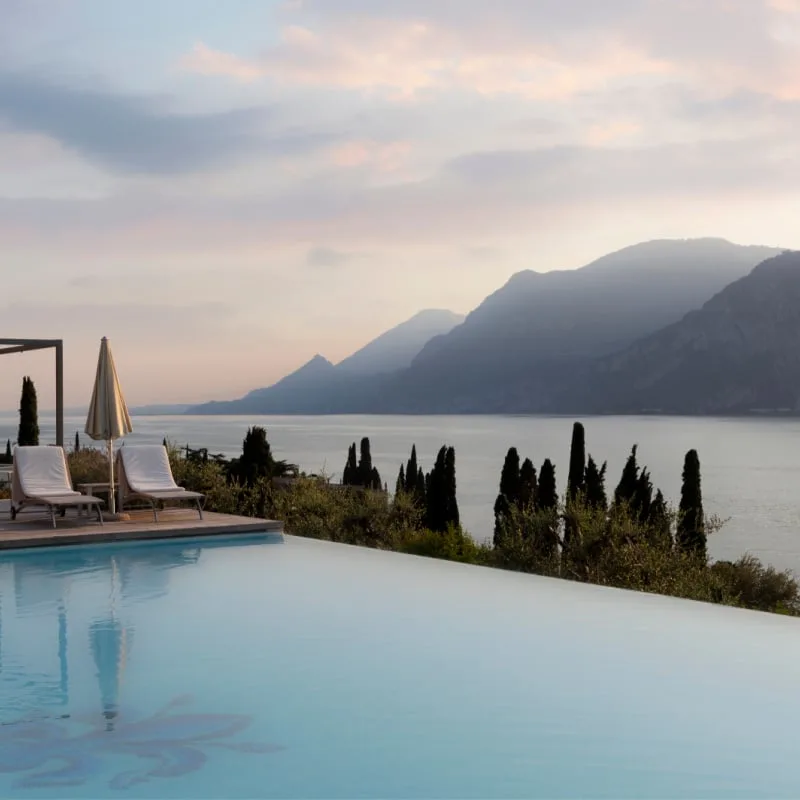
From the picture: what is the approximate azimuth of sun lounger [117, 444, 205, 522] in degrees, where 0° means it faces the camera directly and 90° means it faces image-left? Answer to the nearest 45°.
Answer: approximately 315°

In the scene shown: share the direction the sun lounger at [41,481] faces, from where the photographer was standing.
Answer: facing the viewer and to the right of the viewer

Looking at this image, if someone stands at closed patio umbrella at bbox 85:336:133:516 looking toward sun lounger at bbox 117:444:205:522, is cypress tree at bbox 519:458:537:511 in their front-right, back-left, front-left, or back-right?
front-left

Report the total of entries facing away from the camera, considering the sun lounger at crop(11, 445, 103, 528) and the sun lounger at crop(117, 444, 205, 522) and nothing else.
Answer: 0

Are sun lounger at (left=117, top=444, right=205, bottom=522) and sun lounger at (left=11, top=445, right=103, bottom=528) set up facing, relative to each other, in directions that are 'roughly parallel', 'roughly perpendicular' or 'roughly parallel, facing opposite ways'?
roughly parallel

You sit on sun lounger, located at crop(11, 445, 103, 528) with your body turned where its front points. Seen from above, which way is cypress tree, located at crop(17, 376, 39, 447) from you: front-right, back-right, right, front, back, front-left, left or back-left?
back-left

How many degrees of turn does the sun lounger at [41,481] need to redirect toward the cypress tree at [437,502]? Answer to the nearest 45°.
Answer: approximately 90° to its left

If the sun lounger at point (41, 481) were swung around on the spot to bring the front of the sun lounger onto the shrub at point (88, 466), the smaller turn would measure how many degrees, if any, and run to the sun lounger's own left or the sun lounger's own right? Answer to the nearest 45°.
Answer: approximately 135° to the sun lounger's own left
